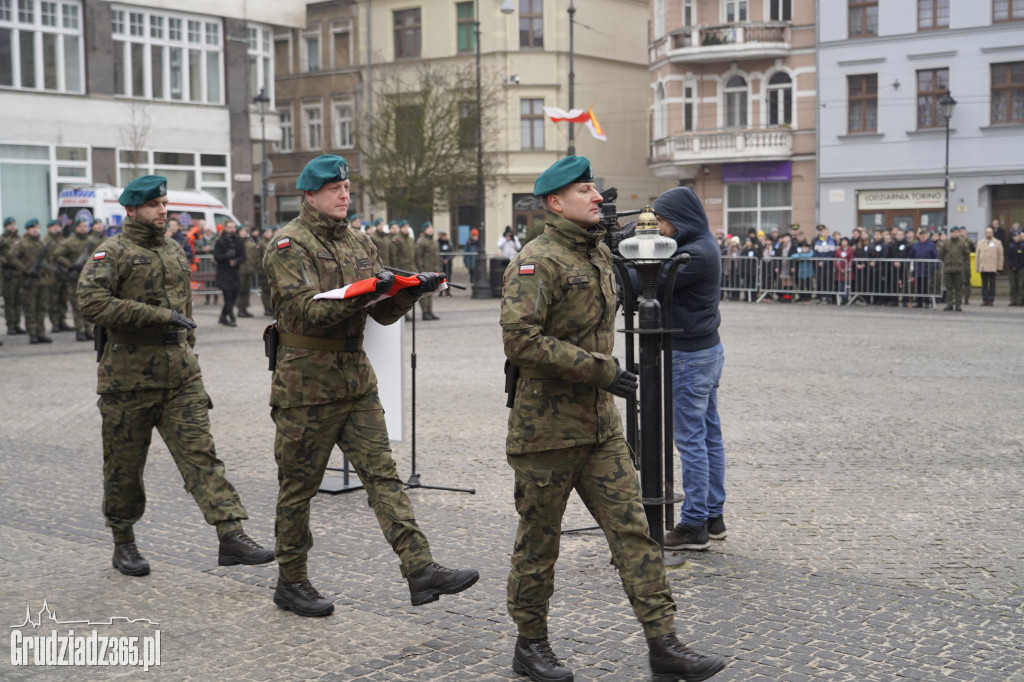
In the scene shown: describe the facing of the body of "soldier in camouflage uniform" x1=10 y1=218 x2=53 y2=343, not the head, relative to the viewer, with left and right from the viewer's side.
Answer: facing the viewer and to the right of the viewer

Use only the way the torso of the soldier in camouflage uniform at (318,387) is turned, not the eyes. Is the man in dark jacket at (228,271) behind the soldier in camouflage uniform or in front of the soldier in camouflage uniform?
behind

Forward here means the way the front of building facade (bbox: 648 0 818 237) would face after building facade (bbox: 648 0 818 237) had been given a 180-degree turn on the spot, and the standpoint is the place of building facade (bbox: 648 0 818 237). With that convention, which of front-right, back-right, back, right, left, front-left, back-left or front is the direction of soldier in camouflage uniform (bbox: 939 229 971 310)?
back

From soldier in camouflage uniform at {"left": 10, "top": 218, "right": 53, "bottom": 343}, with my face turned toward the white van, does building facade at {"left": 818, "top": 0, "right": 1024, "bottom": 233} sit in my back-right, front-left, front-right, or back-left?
front-right

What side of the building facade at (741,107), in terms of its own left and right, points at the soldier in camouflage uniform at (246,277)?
front

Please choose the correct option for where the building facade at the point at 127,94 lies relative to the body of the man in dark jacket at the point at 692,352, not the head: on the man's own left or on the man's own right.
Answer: on the man's own right

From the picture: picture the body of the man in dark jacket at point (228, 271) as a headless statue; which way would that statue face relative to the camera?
toward the camera

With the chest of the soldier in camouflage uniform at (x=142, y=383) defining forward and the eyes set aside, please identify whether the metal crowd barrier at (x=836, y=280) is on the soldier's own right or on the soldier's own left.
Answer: on the soldier's own left

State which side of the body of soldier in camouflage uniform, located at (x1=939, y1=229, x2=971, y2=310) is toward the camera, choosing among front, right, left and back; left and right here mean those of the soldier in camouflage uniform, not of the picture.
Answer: front

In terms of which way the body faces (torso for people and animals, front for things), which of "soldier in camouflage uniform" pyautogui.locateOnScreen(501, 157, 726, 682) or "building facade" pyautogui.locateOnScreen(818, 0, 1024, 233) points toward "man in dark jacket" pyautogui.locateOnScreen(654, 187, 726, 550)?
the building facade

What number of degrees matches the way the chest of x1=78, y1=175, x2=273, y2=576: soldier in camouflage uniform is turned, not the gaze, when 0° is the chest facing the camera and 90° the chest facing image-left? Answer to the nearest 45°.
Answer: approximately 315°

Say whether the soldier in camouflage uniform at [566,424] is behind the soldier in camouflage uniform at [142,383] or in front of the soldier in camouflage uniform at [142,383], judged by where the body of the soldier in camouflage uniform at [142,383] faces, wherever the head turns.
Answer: in front

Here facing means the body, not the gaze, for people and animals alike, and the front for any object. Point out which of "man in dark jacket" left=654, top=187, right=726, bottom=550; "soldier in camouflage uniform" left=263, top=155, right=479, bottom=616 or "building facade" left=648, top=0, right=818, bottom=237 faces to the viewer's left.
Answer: the man in dark jacket

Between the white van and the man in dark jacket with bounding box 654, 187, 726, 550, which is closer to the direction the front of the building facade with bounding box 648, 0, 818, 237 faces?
the man in dark jacket

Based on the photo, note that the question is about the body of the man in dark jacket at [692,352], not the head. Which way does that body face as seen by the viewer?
to the viewer's left
